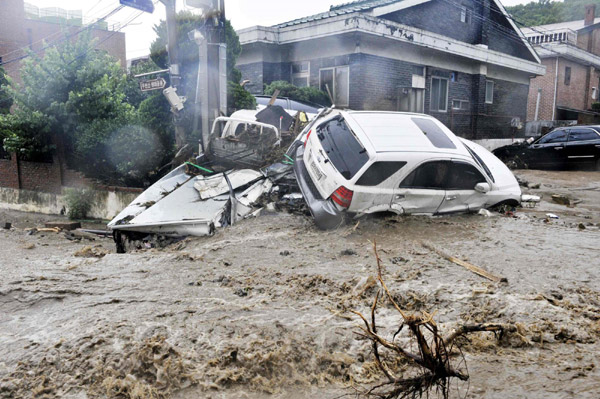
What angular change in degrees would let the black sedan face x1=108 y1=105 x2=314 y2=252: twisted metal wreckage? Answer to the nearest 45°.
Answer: approximately 45° to its left

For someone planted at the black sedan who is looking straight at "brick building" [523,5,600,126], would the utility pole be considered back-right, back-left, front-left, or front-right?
back-left

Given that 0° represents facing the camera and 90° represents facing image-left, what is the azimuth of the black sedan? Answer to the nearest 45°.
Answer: approximately 90°

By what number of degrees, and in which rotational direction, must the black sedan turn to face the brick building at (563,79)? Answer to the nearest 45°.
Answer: approximately 90° to its right

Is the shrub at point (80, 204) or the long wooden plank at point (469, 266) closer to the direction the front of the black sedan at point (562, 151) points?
the shrub

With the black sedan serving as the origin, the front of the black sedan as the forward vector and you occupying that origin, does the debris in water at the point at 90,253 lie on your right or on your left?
on your left

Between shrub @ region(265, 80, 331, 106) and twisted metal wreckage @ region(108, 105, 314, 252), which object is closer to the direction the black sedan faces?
the shrub

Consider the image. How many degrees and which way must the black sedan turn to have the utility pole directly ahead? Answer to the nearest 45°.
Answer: approximately 45° to its left

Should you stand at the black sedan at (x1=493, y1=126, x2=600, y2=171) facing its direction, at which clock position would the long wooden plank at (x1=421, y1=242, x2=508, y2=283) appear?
The long wooden plank is roughly at 9 o'clock from the black sedan.

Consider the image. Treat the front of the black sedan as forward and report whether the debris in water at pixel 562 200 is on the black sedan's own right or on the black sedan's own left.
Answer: on the black sedan's own left
